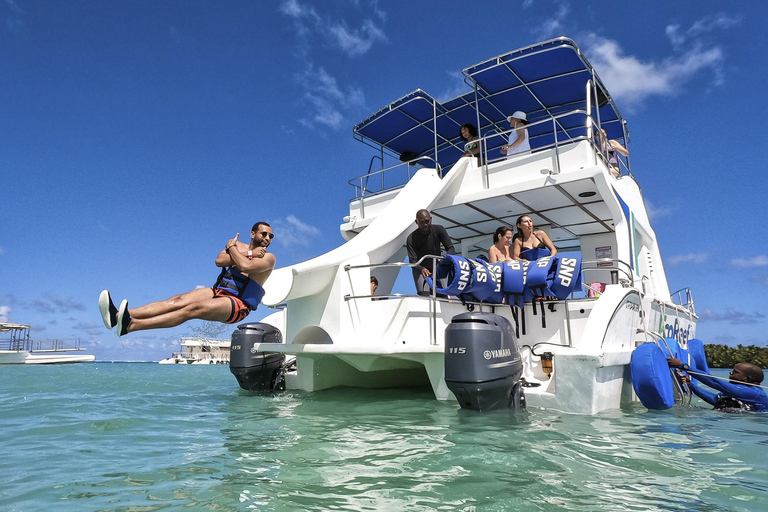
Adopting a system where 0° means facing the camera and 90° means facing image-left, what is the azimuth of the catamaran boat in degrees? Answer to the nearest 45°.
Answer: approximately 225°

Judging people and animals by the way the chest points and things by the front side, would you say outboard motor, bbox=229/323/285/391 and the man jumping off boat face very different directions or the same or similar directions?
very different directions

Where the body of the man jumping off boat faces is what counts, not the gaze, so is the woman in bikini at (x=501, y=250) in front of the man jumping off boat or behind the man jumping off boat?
behind

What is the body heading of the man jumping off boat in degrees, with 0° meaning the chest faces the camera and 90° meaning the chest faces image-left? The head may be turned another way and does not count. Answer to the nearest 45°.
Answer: approximately 45°

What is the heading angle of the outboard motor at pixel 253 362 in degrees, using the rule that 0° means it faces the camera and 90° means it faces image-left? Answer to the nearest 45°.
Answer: approximately 225°
